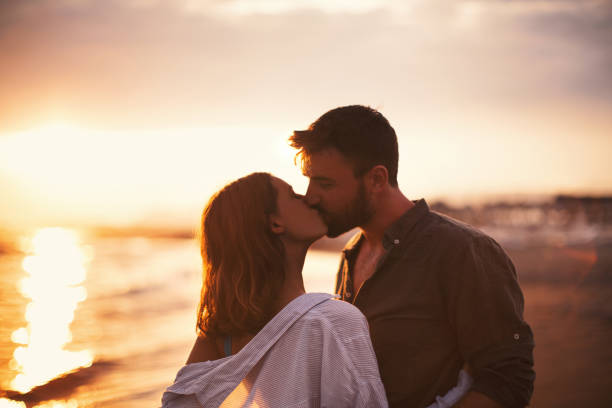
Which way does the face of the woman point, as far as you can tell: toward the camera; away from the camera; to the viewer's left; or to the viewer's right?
to the viewer's right

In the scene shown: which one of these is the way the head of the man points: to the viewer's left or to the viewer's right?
to the viewer's left

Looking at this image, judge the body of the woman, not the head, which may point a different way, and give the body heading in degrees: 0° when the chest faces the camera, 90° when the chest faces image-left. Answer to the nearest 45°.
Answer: approximately 225°

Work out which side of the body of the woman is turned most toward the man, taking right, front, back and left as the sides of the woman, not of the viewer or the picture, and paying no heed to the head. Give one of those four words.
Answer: front
